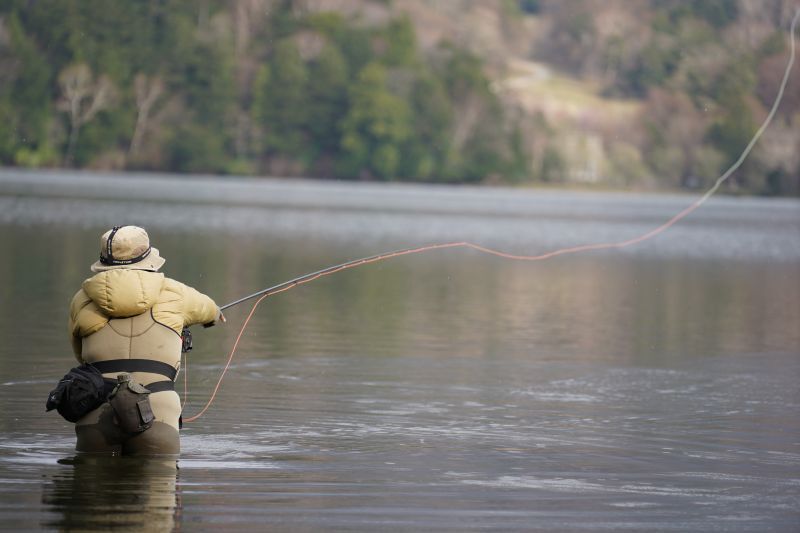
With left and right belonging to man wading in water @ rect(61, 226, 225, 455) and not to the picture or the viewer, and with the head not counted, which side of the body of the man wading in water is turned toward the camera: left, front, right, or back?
back
